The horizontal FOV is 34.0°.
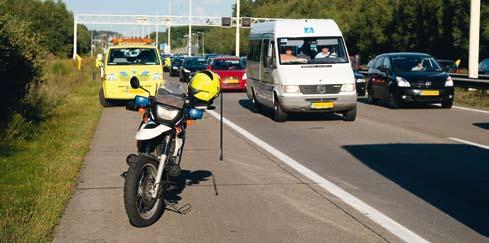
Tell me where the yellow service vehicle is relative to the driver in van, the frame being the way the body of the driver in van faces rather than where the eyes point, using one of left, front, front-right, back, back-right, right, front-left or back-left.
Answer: back-right

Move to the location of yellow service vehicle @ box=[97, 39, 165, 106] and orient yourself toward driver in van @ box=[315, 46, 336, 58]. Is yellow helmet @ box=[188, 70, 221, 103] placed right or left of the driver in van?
right

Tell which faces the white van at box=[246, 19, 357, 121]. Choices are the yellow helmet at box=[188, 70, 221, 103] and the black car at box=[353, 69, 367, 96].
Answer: the black car

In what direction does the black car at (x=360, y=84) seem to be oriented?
toward the camera

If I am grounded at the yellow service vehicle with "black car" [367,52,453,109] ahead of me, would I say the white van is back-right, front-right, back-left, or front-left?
front-right

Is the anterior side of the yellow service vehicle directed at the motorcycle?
yes

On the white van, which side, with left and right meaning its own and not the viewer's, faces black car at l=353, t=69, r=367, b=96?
back

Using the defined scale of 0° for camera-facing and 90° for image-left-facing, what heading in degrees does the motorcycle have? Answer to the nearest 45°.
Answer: approximately 45°

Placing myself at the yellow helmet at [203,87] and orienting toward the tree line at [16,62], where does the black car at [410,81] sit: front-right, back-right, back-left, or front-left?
front-right

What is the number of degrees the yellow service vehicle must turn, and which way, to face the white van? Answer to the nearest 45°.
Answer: approximately 45° to its left

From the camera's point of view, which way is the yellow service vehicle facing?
toward the camera

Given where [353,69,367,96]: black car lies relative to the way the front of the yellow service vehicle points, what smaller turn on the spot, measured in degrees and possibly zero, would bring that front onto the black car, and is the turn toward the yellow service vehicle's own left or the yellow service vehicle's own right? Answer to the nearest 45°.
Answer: approximately 135° to the yellow service vehicle's own left

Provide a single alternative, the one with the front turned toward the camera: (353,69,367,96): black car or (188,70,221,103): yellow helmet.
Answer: the black car

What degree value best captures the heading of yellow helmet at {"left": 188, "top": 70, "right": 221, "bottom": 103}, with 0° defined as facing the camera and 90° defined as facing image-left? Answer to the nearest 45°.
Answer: approximately 90°
